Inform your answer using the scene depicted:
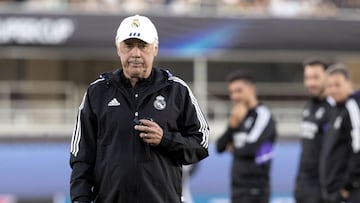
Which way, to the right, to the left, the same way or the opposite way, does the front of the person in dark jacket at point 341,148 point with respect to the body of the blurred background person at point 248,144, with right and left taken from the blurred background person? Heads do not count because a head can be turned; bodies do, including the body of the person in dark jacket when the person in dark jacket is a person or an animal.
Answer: the same way

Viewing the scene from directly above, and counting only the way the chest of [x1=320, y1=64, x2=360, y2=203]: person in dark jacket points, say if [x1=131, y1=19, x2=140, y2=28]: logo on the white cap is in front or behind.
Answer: in front

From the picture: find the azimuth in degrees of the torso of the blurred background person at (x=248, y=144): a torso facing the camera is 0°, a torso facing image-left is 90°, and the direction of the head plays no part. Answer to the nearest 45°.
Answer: approximately 45°

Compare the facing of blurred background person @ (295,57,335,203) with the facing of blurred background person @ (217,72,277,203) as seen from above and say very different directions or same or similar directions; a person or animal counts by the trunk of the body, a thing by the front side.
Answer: same or similar directions

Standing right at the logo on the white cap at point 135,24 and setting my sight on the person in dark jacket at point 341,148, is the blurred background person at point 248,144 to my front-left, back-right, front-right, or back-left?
front-left

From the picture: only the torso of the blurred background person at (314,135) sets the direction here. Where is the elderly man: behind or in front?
in front

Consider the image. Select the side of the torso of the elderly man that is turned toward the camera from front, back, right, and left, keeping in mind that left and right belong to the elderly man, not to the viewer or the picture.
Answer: front

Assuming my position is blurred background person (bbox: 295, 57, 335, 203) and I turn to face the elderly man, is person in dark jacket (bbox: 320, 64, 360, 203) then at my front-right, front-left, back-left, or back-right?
front-left

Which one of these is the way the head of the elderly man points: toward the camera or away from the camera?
toward the camera

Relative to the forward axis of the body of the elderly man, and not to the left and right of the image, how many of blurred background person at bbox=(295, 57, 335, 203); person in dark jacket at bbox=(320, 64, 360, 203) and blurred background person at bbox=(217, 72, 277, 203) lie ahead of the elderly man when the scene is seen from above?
0
